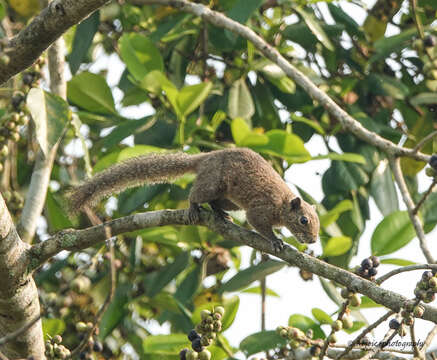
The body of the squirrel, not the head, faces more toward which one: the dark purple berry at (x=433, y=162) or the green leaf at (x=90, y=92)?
the dark purple berry

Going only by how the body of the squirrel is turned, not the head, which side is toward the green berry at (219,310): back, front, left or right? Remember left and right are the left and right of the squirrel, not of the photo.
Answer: right

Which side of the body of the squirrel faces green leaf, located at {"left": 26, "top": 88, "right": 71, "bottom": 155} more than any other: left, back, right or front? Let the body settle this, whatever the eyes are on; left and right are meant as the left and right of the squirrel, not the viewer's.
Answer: back

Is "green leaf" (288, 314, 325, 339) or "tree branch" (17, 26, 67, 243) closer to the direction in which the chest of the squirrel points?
the green leaf

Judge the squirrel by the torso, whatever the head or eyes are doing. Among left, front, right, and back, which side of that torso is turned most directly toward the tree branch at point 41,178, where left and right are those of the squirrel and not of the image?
back

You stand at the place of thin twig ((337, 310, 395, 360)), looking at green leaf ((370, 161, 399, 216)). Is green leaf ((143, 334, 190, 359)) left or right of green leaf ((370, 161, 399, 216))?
left

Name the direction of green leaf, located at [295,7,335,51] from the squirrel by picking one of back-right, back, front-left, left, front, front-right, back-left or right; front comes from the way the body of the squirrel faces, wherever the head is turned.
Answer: front-left

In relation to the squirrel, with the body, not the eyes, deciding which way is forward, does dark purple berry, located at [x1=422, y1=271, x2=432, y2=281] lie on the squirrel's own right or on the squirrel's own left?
on the squirrel's own right

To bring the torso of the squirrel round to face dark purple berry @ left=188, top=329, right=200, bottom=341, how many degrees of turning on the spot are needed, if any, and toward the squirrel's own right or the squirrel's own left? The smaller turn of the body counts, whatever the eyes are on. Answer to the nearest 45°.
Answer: approximately 90° to the squirrel's own right

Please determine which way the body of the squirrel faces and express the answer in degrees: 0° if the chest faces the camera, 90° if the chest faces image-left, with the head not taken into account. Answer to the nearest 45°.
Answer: approximately 270°

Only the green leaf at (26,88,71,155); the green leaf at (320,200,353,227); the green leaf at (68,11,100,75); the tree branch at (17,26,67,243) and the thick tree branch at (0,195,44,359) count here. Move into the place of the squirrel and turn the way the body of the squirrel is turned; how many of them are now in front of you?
1
